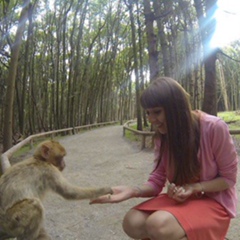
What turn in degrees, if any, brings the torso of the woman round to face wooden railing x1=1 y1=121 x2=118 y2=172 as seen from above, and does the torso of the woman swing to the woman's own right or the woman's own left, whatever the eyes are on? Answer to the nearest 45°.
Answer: approximately 90° to the woman's own right

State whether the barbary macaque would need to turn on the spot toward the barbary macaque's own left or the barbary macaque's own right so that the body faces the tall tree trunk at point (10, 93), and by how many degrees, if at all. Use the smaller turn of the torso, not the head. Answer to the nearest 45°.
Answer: approximately 90° to the barbary macaque's own left

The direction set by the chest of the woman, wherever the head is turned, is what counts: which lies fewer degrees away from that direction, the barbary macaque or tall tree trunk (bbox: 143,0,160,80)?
the barbary macaque

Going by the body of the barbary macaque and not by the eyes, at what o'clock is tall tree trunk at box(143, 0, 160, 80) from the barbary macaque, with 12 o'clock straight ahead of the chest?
The tall tree trunk is roughly at 10 o'clock from the barbary macaque.

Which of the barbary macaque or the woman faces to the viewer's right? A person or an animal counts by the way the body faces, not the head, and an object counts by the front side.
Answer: the barbary macaque

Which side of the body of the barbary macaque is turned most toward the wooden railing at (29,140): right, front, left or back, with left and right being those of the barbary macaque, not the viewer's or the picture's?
left

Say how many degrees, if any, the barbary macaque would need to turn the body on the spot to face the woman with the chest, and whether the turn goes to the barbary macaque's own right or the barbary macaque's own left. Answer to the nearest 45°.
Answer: approximately 45° to the barbary macaque's own right

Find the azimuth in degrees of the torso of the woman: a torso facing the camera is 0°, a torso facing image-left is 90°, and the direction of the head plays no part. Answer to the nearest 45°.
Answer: approximately 45°

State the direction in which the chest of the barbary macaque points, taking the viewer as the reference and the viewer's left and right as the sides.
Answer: facing to the right of the viewer

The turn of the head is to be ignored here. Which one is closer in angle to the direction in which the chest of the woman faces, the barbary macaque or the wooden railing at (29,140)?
the barbary macaque

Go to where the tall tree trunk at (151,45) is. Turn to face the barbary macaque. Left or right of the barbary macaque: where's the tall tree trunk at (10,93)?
right

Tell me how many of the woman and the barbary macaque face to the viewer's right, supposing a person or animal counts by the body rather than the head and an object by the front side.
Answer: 1
